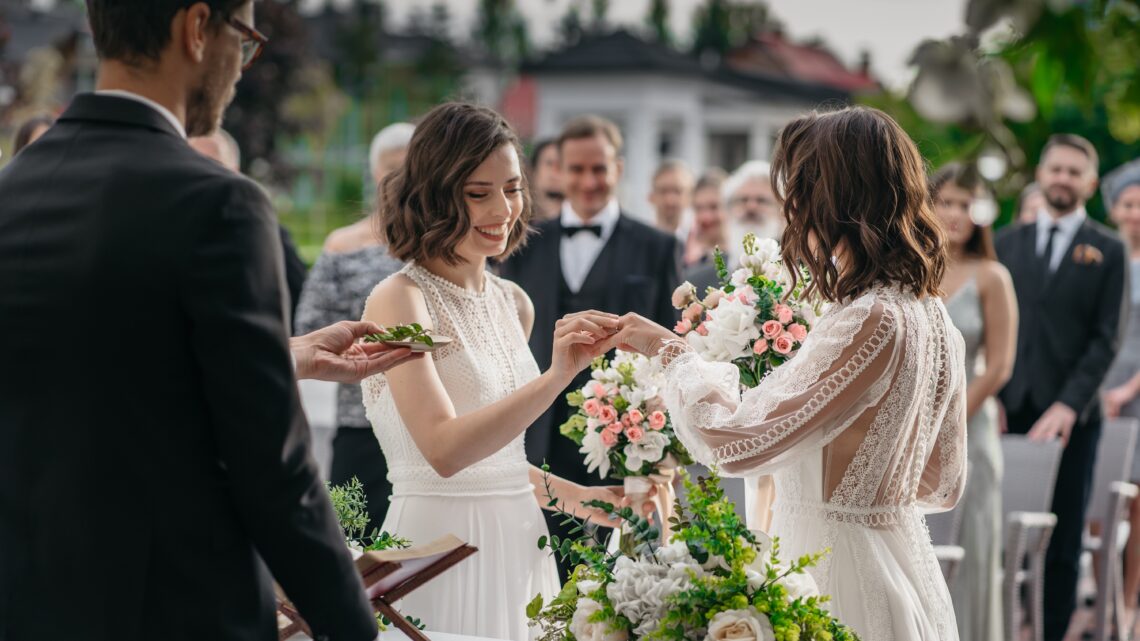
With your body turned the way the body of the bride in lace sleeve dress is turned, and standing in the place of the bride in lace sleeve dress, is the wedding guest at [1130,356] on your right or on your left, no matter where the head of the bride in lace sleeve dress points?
on your right

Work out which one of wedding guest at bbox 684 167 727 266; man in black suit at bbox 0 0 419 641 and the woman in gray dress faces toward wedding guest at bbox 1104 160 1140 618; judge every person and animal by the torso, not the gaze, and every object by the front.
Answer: the man in black suit

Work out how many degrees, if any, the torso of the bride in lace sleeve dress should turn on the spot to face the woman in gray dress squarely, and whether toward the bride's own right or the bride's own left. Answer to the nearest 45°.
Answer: approximately 45° to the bride's own right

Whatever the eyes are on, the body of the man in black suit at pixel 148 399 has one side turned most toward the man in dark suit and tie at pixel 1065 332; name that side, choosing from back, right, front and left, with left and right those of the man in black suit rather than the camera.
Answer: front

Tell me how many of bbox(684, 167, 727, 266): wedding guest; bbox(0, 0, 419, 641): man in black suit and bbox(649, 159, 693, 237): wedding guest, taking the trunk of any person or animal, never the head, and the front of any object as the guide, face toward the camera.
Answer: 2

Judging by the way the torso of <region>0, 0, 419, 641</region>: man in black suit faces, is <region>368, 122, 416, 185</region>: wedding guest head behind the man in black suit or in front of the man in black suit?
in front

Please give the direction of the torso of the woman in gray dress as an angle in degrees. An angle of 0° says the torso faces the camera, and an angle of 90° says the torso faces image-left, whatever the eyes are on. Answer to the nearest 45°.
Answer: approximately 45°

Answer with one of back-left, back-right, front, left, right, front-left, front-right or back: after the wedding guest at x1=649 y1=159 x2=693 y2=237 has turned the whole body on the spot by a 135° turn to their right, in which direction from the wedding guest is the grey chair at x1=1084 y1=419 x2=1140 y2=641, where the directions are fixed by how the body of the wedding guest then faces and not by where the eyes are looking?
back

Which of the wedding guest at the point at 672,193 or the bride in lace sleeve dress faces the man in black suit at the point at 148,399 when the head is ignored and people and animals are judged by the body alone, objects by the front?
the wedding guest

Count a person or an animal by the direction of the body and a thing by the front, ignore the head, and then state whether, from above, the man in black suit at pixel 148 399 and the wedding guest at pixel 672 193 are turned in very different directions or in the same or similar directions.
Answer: very different directions

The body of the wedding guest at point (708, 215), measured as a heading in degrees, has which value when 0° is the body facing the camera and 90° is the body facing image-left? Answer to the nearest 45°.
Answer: approximately 0°

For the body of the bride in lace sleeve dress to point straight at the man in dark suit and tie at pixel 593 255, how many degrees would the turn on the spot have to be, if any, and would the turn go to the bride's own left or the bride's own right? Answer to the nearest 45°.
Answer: approximately 45° to the bride's own right
